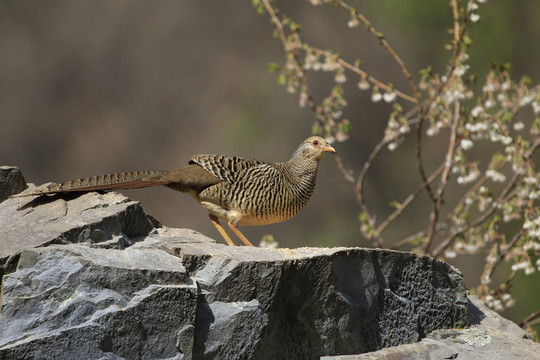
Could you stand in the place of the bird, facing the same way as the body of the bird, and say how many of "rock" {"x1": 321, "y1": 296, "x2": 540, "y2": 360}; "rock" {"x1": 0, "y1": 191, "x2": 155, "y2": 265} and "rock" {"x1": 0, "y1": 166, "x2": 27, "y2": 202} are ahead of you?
1

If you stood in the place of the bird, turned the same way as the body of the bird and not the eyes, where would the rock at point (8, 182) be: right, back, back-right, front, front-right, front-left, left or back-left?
back

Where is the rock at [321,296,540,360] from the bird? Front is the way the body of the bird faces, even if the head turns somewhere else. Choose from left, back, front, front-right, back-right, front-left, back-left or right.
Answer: front

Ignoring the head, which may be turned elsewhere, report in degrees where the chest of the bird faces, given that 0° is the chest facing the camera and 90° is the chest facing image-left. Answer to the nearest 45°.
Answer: approximately 270°
